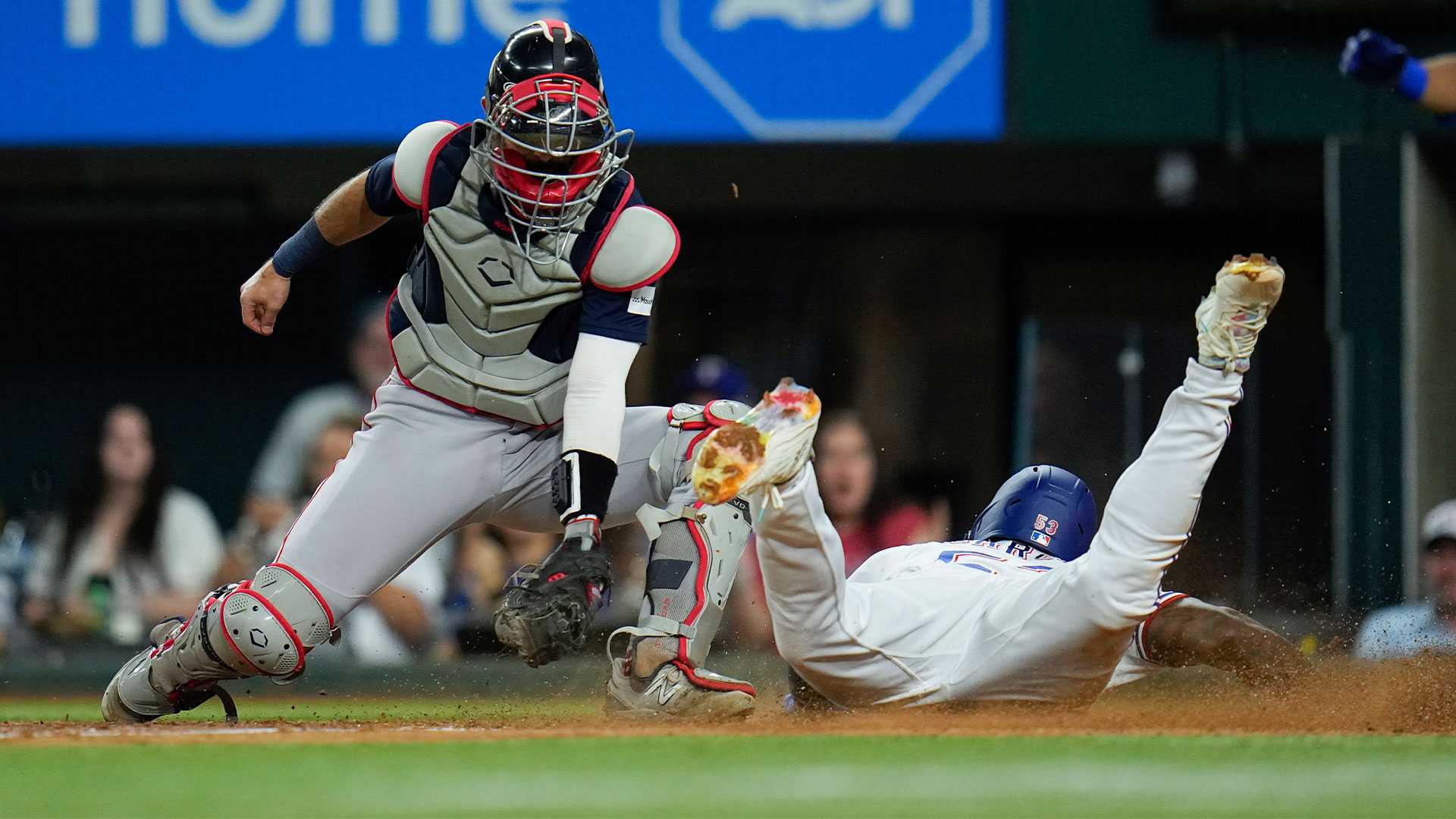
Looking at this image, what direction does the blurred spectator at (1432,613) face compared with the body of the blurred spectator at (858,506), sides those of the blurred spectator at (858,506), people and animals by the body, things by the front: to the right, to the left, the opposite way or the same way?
the same way

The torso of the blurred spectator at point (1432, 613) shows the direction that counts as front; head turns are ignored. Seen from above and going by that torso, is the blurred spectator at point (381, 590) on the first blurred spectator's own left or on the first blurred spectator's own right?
on the first blurred spectator's own right

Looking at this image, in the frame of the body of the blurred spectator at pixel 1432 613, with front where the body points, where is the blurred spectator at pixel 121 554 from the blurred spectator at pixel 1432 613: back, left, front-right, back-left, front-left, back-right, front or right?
right

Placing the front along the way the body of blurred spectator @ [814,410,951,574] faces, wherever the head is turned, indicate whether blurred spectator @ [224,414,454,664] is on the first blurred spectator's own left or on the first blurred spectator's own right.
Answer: on the first blurred spectator's own right

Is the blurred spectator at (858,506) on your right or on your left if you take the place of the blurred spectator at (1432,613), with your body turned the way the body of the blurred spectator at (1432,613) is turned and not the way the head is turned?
on your right

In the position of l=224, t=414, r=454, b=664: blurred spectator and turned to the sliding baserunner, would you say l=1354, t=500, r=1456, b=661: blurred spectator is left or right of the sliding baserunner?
left

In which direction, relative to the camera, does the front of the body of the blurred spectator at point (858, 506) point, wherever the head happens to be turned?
toward the camera

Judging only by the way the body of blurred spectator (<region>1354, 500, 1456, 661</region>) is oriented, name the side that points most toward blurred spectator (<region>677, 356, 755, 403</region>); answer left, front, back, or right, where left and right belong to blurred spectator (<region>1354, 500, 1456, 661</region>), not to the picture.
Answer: right

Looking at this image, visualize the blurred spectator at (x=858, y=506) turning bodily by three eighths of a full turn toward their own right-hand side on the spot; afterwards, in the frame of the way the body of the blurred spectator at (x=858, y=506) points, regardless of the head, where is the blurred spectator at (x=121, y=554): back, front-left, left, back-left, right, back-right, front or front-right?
front-left

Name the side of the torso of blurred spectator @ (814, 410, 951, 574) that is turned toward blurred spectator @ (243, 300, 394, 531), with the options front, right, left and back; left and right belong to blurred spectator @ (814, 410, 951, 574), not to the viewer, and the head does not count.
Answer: right

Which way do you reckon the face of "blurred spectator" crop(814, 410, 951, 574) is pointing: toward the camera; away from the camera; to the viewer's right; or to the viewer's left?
toward the camera

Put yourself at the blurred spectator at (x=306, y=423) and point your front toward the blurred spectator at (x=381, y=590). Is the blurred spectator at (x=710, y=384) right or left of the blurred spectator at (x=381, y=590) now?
left

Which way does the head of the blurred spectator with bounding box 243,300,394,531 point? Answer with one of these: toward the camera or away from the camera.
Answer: toward the camera

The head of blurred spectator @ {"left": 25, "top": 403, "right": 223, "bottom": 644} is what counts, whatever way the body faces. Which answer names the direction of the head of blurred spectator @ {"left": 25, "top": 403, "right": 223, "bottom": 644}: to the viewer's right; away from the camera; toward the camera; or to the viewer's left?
toward the camera

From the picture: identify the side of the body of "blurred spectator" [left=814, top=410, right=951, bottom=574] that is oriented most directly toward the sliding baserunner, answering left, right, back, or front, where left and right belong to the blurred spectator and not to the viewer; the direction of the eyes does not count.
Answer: front

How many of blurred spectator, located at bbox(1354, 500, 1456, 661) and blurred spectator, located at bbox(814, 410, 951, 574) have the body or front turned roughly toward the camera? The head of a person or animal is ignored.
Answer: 2
